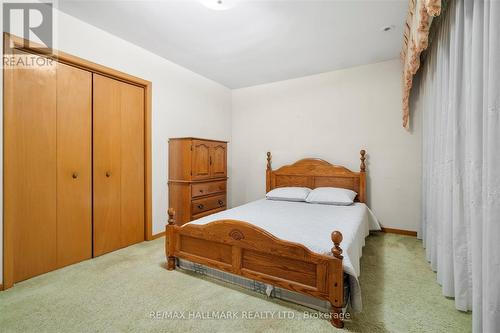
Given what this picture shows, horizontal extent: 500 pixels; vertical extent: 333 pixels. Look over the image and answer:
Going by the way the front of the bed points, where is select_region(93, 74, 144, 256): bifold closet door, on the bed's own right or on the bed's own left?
on the bed's own right

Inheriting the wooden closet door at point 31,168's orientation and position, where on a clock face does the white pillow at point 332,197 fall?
The white pillow is roughly at 10 o'clock from the wooden closet door.

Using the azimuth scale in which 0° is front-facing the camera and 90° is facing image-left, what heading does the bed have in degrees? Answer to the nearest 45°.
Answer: approximately 45°

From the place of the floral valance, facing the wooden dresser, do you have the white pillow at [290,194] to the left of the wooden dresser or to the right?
right

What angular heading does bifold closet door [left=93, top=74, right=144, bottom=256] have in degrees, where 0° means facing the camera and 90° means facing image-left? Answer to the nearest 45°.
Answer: approximately 315°

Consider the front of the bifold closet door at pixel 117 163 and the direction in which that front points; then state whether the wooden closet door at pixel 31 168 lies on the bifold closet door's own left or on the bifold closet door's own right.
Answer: on the bifold closet door's own right
